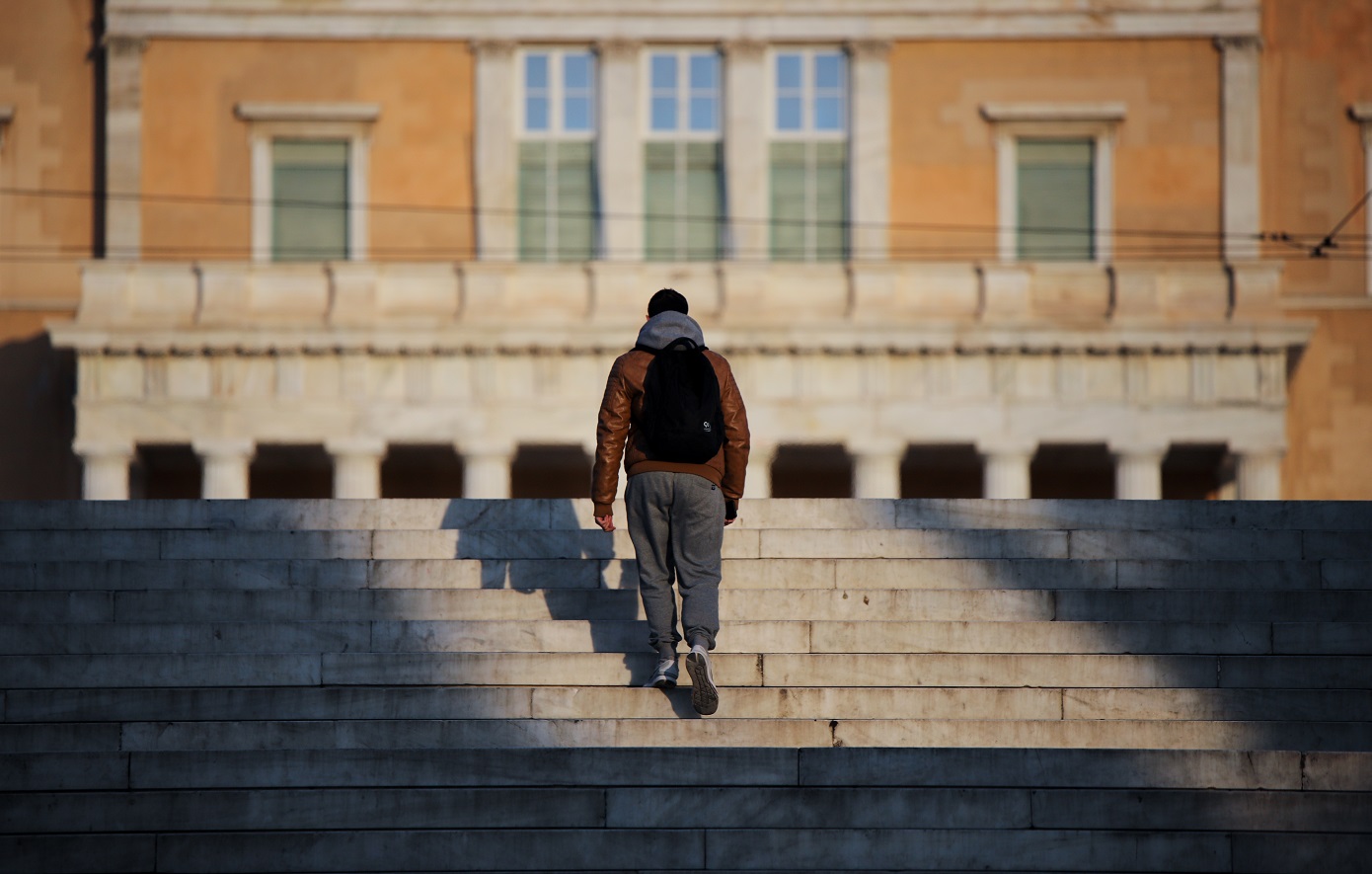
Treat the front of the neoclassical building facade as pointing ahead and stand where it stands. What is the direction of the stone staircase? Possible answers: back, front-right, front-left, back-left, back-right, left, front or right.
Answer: front

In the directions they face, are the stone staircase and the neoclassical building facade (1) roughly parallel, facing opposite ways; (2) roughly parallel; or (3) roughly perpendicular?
roughly parallel

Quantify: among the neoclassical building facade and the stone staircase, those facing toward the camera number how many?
2

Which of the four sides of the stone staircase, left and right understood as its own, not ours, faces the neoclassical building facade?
back

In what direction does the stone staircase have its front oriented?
toward the camera
